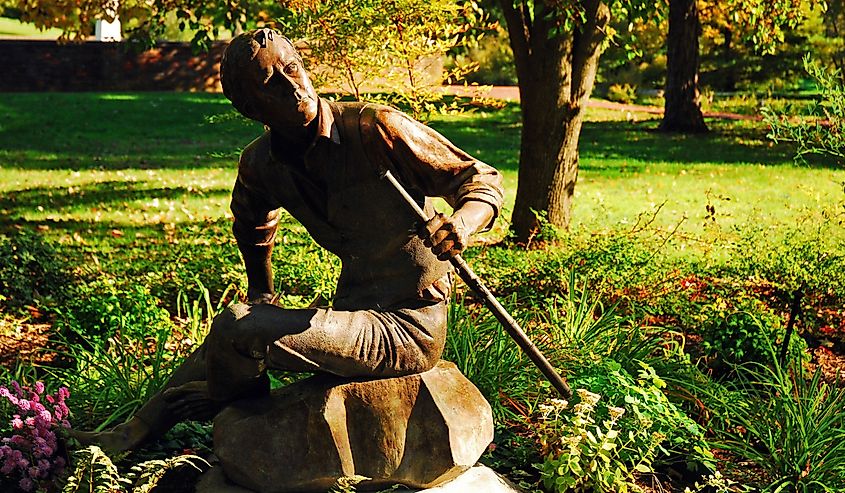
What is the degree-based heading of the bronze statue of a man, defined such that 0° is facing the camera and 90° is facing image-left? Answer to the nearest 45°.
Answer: approximately 45°

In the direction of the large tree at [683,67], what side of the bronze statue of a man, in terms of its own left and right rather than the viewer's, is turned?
back

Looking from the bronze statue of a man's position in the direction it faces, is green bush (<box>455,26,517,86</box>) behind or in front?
behind

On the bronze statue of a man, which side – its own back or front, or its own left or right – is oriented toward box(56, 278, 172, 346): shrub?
right

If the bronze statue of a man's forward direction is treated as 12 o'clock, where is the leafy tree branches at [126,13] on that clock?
The leafy tree branches is roughly at 4 o'clock from the bronze statue of a man.

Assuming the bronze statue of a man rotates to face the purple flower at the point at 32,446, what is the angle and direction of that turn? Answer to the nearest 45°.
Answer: approximately 45° to its right

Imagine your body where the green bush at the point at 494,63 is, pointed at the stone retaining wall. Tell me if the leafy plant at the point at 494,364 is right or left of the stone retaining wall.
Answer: left
